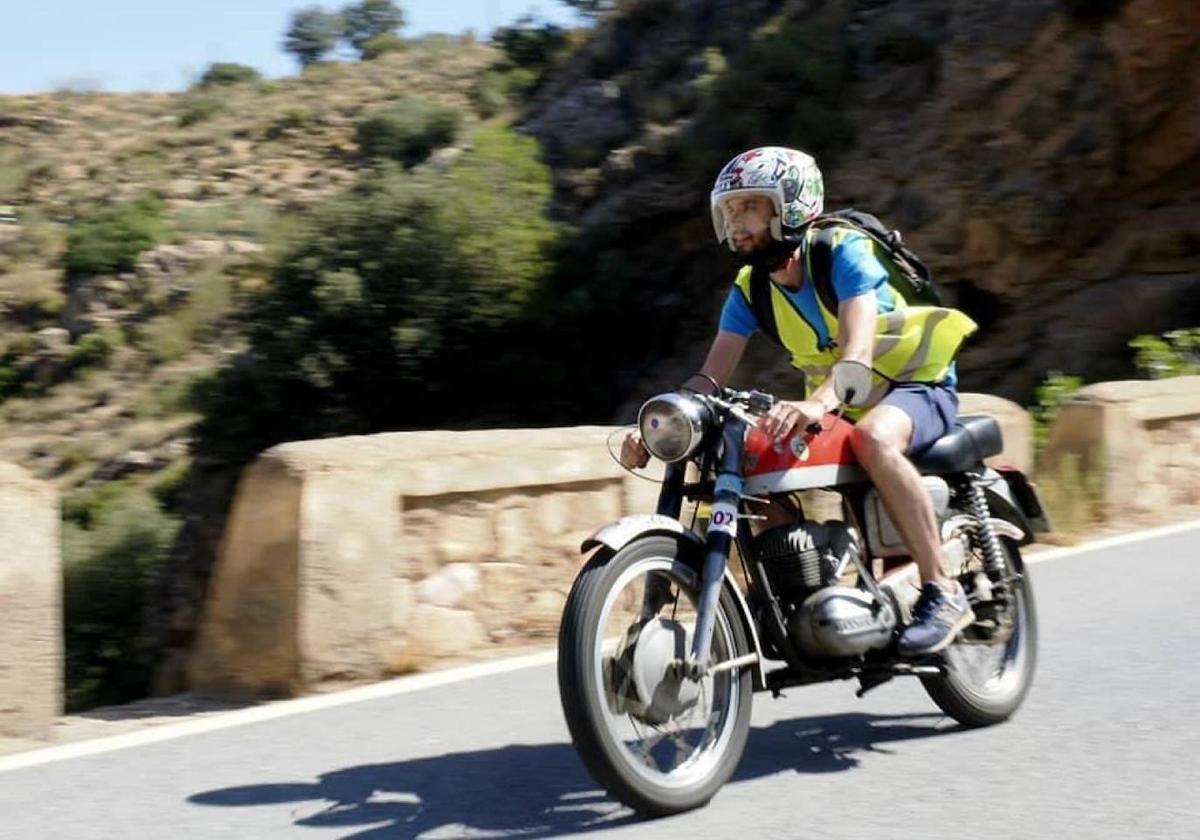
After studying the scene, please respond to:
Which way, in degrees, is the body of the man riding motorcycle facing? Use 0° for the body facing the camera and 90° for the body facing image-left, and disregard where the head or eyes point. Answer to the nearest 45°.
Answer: approximately 45°

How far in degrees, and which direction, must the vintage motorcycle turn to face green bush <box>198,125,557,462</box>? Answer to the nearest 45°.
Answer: approximately 135° to its right

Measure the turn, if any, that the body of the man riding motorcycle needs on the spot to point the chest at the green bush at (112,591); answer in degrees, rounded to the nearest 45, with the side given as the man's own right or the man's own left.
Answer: approximately 90° to the man's own right

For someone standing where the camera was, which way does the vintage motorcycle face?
facing the viewer and to the left of the viewer

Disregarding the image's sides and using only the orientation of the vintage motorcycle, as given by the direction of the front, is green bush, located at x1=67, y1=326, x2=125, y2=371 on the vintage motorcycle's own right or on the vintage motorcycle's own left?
on the vintage motorcycle's own right

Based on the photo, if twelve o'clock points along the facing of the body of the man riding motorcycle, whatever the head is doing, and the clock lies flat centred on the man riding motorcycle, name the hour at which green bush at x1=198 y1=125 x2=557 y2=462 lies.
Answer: The green bush is roughly at 4 o'clock from the man riding motorcycle.

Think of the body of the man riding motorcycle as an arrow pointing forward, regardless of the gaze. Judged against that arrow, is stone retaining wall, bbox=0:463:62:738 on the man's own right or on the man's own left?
on the man's own right

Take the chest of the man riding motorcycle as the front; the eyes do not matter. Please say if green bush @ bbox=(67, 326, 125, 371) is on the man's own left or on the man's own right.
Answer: on the man's own right

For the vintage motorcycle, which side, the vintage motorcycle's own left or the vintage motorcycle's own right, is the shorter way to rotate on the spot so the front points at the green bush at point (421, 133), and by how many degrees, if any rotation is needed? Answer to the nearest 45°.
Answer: approximately 135° to the vintage motorcycle's own right

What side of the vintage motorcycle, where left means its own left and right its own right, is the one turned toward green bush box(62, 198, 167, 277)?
right

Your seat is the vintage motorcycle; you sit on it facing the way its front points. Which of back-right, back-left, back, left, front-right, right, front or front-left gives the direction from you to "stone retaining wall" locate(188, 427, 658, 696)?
right

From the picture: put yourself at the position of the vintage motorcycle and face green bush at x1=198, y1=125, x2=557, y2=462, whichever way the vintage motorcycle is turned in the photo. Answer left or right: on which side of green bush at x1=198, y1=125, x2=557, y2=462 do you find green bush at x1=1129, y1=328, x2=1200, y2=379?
right

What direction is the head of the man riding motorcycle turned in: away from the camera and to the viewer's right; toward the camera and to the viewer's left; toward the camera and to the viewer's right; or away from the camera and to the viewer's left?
toward the camera and to the viewer's left

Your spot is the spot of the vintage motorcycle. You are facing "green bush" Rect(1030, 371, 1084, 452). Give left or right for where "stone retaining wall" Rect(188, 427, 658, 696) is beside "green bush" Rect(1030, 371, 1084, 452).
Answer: left

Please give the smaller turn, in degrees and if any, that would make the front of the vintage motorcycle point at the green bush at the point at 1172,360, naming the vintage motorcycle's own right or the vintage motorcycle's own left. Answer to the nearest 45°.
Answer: approximately 135° to the vintage motorcycle's own right

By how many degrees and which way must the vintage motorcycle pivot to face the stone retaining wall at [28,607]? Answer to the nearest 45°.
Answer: approximately 45° to its right
